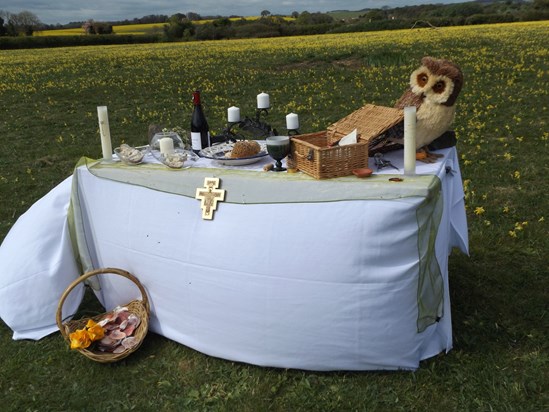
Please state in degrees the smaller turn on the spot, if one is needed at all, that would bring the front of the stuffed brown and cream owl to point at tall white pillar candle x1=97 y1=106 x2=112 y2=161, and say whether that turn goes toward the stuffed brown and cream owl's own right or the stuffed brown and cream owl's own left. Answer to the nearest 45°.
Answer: approximately 90° to the stuffed brown and cream owl's own right

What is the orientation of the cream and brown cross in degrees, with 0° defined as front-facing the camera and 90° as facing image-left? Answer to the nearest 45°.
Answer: approximately 0°

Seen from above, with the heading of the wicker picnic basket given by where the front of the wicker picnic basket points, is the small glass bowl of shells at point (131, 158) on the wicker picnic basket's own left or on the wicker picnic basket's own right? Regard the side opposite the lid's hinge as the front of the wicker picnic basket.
on the wicker picnic basket's own right

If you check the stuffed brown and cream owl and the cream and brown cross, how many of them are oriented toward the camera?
2

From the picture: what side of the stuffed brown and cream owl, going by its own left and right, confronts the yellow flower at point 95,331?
right

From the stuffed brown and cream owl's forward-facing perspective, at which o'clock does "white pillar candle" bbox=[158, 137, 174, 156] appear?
The white pillar candle is roughly at 3 o'clock from the stuffed brown and cream owl.

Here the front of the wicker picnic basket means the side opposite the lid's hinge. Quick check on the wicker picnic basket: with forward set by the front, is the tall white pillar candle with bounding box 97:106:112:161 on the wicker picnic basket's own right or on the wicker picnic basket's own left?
on the wicker picnic basket's own right

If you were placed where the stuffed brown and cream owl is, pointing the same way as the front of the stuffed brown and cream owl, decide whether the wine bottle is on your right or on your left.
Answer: on your right

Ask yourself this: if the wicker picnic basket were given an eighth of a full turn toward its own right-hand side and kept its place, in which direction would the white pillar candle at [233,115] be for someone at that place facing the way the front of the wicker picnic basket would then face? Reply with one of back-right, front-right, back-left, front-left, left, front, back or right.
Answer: front-right

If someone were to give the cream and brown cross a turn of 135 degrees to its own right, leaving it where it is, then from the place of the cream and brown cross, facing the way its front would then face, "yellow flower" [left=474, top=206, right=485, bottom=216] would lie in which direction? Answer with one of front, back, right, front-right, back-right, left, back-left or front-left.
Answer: right

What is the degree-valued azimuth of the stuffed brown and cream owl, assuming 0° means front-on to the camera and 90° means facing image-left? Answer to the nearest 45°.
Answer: approximately 0°

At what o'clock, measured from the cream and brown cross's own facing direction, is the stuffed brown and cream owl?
The stuffed brown and cream owl is roughly at 9 o'clock from the cream and brown cross.
